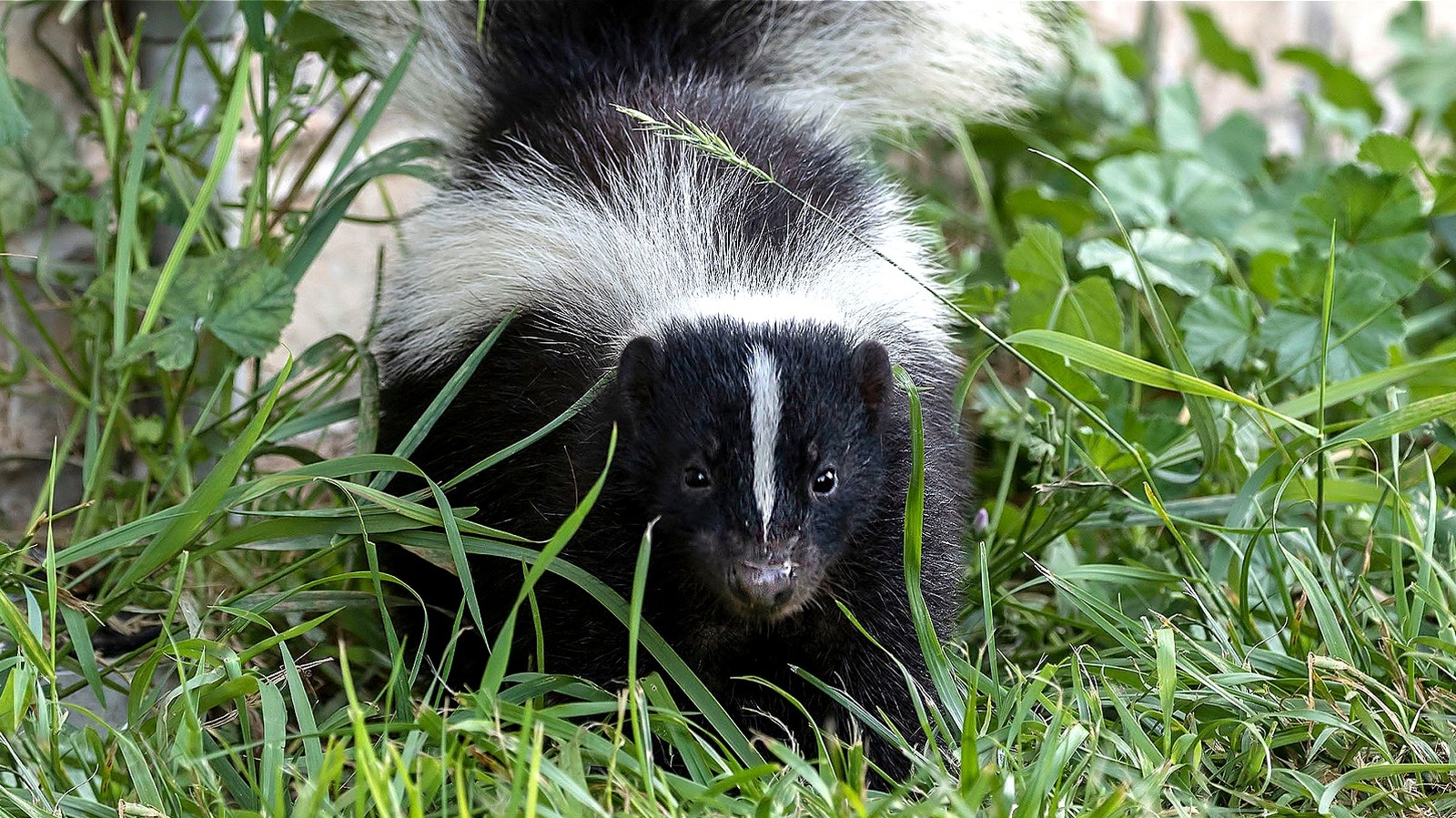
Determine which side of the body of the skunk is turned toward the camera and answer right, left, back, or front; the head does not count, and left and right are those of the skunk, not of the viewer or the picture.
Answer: front
